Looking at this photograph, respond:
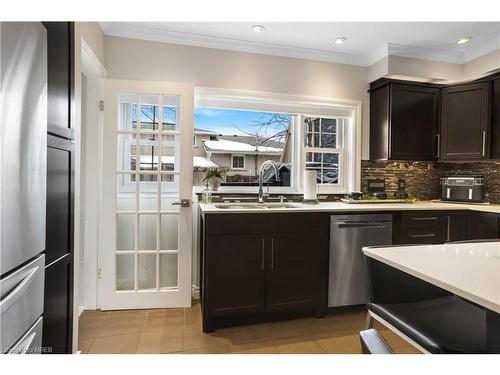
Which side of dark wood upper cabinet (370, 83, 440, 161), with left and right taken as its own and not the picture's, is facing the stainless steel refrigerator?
right

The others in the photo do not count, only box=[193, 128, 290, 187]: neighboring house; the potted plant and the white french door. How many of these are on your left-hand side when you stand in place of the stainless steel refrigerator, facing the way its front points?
3

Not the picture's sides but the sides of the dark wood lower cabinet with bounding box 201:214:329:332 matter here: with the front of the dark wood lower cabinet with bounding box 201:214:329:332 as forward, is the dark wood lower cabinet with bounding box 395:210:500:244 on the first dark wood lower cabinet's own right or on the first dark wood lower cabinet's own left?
on the first dark wood lower cabinet's own left

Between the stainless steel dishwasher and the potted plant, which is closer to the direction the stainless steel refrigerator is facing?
the stainless steel dishwasher

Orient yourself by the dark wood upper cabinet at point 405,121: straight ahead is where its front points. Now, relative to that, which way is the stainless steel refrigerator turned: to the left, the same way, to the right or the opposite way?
to the left

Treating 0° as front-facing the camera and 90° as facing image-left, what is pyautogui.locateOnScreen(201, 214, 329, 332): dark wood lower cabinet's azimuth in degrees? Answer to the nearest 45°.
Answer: approximately 315°

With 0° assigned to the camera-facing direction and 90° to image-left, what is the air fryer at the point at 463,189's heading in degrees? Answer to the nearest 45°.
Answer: approximately 0°

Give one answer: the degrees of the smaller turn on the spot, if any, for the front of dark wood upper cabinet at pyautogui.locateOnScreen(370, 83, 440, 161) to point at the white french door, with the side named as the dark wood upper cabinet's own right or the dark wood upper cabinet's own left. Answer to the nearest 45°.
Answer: approximately 90° to the dark wood upper cabinet's own right

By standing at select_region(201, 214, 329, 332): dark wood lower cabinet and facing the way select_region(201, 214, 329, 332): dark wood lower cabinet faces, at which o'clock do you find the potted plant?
The potted plant is roughly at 6 o'clock from the dark wood lower cabinet.

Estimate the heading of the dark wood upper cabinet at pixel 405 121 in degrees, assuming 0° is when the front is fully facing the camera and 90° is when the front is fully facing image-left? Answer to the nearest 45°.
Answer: approximately 315°
